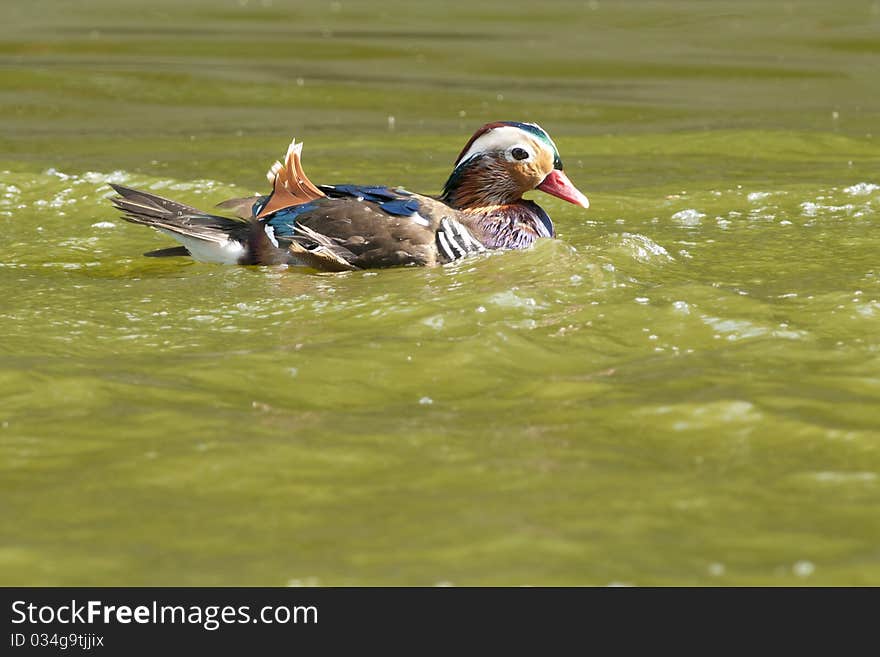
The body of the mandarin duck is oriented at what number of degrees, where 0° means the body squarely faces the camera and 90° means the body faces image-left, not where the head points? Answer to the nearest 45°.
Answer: approximately 270°
